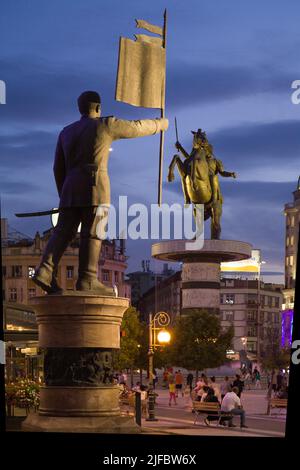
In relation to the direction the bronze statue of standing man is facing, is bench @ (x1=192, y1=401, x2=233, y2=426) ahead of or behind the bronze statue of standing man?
ahead

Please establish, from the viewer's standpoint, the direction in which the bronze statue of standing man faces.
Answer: facing away from the viewer and to the right of the viewer

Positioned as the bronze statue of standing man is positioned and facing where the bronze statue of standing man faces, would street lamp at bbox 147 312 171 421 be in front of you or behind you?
in front
